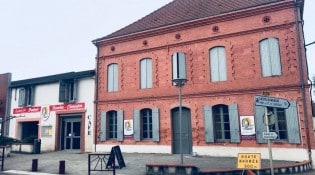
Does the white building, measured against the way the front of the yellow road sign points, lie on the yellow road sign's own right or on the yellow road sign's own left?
on the yellow road sign's own right

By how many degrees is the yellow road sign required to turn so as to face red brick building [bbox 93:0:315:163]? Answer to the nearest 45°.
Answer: approximately 180°

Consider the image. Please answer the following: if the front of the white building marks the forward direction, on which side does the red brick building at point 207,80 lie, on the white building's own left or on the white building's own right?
on the white building's own left

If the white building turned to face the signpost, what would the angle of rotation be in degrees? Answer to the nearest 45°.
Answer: approximately 45° to its left

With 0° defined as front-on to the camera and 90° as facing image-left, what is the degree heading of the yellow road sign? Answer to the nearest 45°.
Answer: approximately 0°

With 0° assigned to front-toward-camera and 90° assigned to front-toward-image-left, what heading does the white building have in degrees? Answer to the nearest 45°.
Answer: approximately 45°
